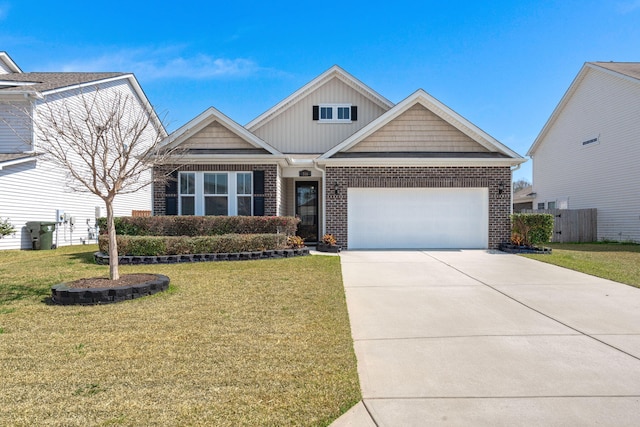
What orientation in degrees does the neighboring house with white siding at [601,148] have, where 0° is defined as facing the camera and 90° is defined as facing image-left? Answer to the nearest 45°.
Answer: approximately 315°

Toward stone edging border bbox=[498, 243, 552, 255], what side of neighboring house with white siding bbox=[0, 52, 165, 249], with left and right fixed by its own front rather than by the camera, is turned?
left

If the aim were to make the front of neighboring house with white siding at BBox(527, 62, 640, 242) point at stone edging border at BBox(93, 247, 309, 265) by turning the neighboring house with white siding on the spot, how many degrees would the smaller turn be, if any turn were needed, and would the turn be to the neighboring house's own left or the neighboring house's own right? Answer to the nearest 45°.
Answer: approximately 90° to the neighboring house's own right

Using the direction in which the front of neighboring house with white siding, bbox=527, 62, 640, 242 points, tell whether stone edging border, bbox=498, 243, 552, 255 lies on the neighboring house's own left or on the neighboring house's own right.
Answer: on the neighboring house's own right

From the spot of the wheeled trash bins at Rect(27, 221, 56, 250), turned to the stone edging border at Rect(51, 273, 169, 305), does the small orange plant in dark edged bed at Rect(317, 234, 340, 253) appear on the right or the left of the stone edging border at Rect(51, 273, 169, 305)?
left

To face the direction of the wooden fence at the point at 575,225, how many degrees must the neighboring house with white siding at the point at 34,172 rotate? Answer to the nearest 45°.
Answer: approximately 135° to its left

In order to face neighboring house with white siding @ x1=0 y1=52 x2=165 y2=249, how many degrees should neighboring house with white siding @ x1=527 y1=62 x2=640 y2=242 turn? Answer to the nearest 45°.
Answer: approximately 90° to its right

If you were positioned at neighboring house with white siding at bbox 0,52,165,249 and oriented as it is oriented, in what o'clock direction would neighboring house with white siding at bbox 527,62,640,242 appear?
neighboring house with white siding at bbox 527,62,640,242 is roughly at 8 o'clock from neighboring house with white siding at bbox 0,52,165,249.

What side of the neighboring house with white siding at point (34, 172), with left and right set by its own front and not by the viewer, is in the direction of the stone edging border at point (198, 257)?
left
